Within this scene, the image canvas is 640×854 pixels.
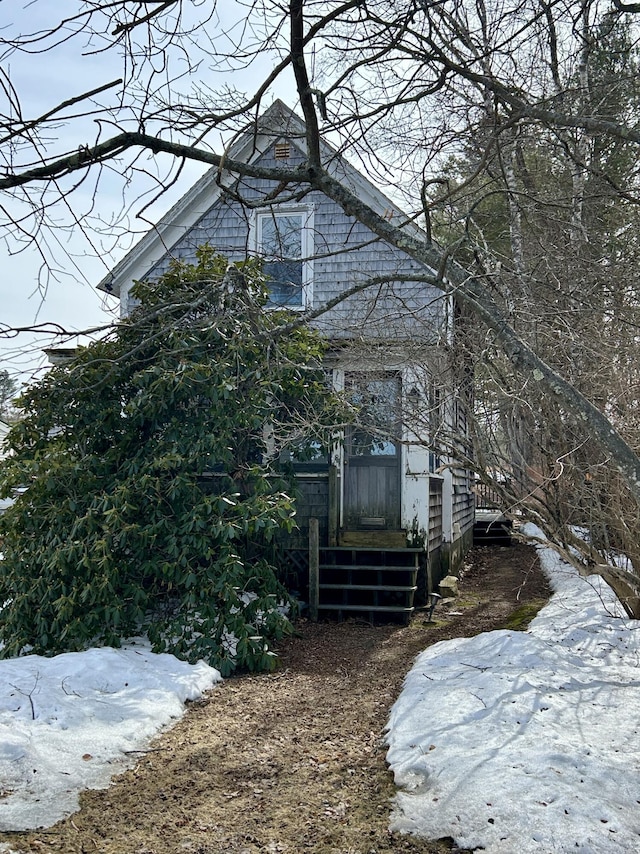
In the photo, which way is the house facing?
toward the camera
